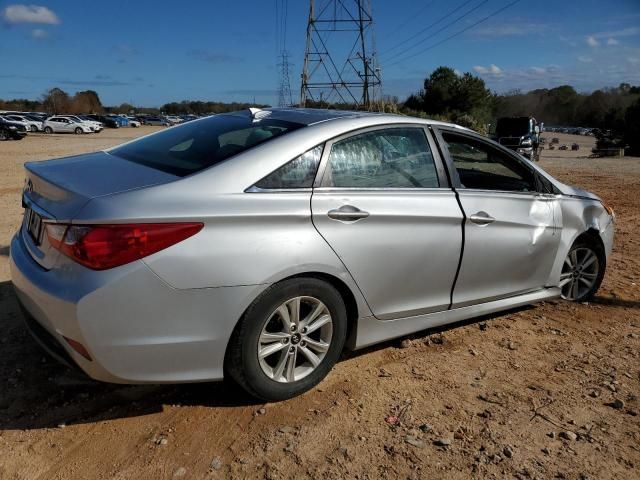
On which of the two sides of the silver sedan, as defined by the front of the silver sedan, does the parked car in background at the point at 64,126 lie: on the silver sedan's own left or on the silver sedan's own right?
on the silver sedan's own left

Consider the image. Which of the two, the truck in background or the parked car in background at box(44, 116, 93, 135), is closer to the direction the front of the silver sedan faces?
the truck in background

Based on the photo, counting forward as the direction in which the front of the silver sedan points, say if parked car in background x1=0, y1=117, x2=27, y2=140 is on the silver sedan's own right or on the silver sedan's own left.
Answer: on the silver sedan's own left

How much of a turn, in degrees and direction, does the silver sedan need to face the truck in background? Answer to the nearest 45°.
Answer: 0° — it already faces it

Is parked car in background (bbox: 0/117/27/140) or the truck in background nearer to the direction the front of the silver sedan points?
the truck in background

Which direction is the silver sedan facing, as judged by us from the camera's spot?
facing away from the viewer and to the right of the viewer
